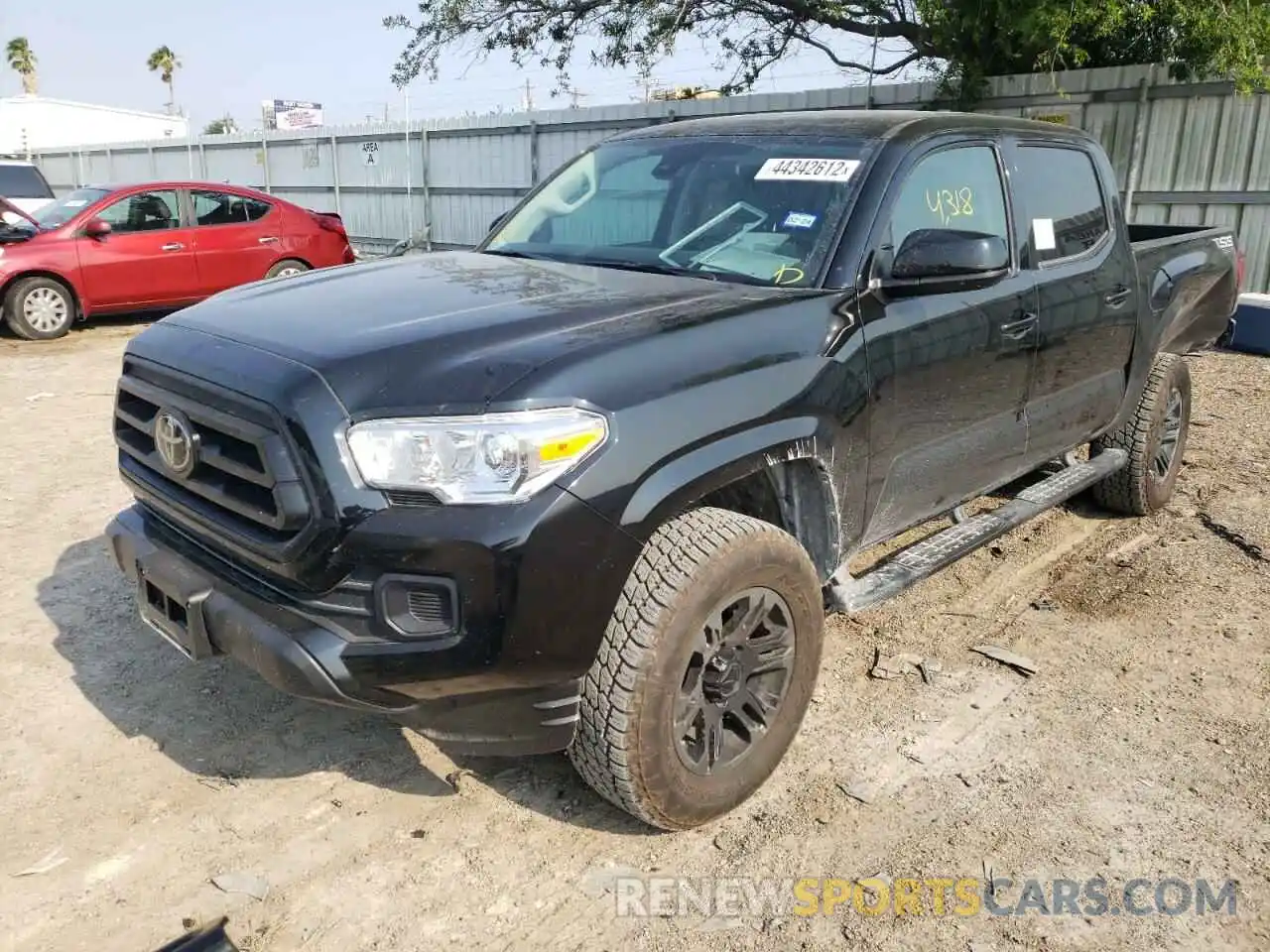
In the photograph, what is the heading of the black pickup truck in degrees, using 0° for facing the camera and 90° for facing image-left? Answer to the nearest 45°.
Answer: approximately 45°

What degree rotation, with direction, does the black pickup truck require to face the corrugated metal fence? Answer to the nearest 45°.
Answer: approximately 135° to its right

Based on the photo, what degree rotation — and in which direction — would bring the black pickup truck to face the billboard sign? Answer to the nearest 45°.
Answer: approximately 135° to its right

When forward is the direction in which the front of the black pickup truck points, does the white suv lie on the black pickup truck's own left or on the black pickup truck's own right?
on the black pickup truck's own right

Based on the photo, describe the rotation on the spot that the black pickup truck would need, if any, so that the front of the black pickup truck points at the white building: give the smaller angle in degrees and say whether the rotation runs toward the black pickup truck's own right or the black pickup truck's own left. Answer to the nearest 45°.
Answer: approximately 90° to the black pickup truck's own right

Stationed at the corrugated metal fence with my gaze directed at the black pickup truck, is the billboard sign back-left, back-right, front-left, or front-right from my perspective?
back-right
